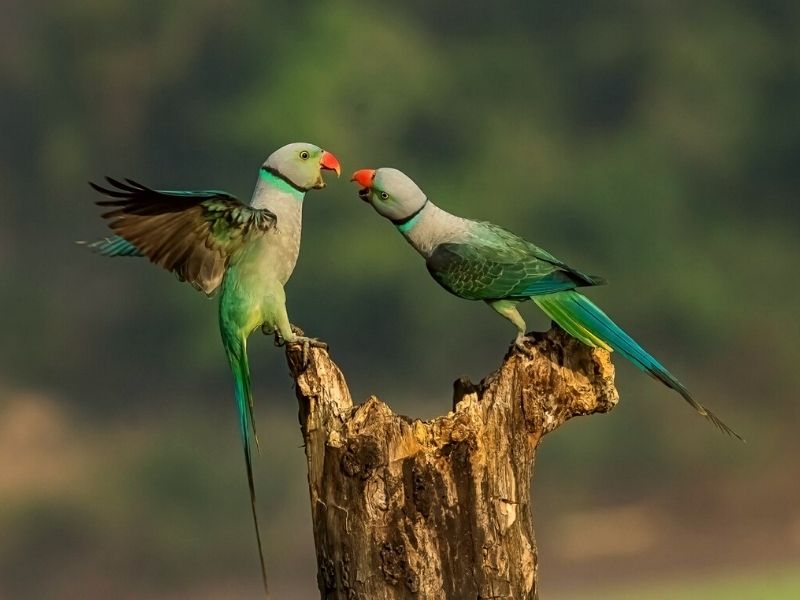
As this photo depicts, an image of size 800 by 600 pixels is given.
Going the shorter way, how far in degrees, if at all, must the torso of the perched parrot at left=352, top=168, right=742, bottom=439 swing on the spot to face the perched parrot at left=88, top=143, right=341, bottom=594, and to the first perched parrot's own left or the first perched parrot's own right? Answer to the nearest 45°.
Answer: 0° — it already faces it

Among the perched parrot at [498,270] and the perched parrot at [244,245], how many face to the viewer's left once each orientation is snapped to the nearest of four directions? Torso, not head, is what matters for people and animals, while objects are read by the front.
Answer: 1

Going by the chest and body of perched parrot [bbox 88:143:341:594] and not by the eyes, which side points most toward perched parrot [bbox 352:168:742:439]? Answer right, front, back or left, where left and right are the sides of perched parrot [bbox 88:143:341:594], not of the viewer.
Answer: front

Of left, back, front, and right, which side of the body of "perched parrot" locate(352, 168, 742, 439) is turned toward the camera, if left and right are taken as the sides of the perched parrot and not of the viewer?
left

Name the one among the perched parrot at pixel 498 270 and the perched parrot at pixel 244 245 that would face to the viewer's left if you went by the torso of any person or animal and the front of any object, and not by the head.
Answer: the perched parrot at pixel 498 270

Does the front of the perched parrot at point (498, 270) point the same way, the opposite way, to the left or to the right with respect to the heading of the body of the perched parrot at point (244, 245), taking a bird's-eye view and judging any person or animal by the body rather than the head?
the opposite way

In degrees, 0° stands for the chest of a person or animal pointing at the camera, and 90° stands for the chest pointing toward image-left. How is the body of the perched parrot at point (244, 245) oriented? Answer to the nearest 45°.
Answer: approximately 270°
